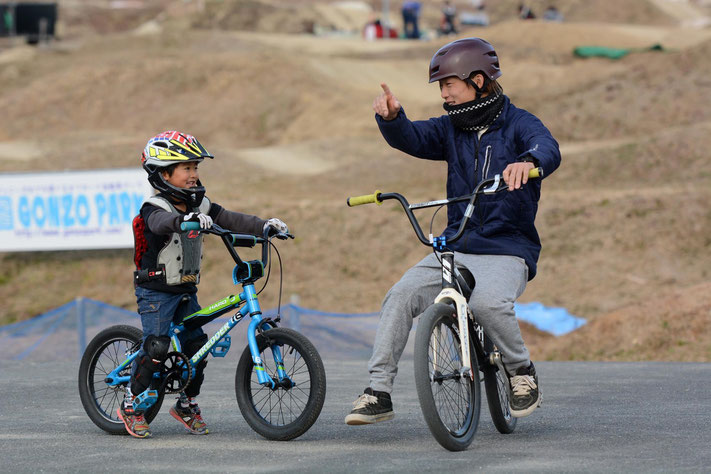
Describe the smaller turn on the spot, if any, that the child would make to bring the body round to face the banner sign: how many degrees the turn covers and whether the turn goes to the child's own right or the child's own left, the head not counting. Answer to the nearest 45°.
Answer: approximately 135° to the child's own left

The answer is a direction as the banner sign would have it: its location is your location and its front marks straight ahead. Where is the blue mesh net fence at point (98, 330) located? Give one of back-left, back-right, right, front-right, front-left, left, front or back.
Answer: front

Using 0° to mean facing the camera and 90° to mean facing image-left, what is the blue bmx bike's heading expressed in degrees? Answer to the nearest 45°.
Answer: approximately 315°

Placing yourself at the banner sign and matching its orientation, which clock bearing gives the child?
The child is roughly at 12 o'clock from the banner sign.

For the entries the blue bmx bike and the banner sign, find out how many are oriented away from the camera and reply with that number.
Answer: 0

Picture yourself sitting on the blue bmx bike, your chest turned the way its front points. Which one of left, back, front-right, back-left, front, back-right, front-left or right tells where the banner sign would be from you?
back-left

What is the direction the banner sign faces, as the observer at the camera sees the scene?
facing the viewer

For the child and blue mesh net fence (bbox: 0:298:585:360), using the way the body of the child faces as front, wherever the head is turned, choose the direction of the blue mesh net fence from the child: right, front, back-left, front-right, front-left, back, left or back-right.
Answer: back-left

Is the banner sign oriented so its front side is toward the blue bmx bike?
yes

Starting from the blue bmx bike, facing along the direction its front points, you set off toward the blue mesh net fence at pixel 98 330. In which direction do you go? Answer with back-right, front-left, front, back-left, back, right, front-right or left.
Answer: back-left

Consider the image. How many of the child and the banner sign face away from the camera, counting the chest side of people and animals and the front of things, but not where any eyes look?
0
